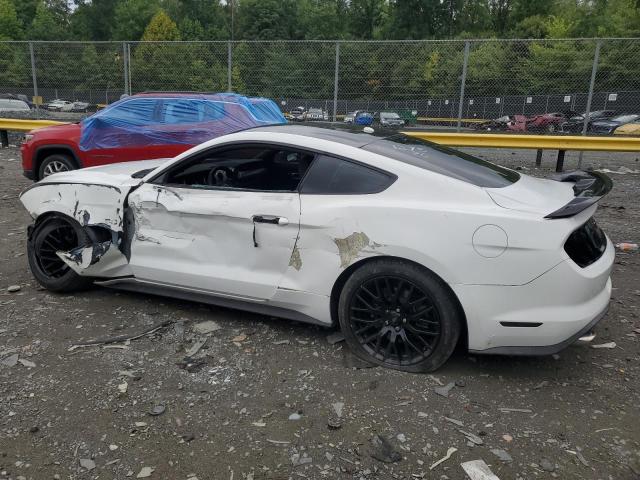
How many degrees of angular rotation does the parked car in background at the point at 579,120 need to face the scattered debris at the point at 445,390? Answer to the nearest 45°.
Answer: approximately 45° to its left

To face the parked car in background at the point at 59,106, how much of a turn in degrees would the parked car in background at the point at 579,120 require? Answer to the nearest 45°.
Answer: approximately 45° to its right

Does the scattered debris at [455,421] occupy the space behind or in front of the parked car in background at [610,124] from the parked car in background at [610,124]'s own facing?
in front

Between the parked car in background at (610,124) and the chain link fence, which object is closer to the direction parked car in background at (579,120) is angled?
the chain link fence

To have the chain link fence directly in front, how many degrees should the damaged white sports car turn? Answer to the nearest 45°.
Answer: approximately 45° to its right

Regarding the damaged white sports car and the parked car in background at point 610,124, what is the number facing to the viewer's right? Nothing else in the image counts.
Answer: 0

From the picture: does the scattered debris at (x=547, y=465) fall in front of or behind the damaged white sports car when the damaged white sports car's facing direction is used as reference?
behind

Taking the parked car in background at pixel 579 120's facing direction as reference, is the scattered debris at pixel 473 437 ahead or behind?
ahead

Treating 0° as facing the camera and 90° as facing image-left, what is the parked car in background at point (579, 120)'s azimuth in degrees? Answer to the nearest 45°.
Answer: approximately 45°

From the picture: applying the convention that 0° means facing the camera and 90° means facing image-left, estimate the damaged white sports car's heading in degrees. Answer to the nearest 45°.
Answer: approximately 135°

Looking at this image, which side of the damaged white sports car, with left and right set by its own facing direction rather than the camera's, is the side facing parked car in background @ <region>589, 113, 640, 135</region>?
right

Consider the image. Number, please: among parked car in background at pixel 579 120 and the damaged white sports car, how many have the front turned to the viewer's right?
0

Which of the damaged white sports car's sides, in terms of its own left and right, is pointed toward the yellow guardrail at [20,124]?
front

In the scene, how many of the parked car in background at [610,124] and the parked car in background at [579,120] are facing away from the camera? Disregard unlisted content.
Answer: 0
